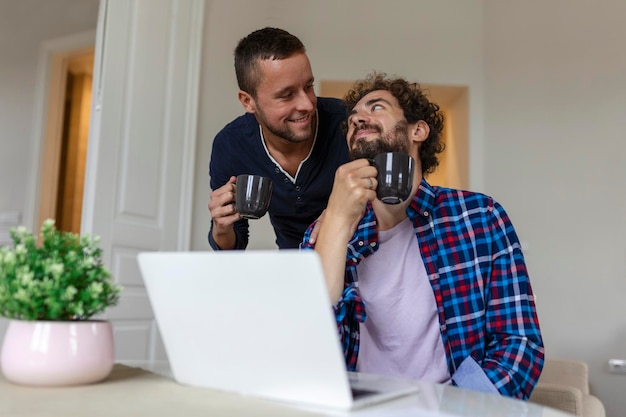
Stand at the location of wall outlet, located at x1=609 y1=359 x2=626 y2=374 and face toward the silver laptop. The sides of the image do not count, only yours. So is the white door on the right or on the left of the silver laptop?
right

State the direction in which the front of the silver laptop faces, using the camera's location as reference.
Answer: facing away from the viewer and to the right of the viewer

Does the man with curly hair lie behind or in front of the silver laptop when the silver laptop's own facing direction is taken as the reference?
in front

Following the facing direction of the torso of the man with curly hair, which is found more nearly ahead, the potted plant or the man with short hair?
the potted plant

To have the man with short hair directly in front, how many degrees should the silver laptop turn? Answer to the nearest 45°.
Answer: approximately 45° to its left

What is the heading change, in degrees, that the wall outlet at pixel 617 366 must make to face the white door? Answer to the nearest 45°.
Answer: approximately 45° to its right

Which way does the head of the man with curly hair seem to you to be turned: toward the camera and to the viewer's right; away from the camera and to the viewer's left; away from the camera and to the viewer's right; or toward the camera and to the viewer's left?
toward the camera and to the viewer's left

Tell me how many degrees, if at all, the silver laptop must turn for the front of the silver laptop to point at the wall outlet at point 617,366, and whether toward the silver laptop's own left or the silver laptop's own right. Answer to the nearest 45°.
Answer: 0° — it already faces it

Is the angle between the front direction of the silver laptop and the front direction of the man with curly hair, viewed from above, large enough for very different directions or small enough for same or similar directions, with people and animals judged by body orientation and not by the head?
very different directions

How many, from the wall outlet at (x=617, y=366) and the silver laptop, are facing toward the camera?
1

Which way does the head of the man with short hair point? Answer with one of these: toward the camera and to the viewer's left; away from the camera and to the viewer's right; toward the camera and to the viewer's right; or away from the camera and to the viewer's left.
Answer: toward the camera and to the viewer's right

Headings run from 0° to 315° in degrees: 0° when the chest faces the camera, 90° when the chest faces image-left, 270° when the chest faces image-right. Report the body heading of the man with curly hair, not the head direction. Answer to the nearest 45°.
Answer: approximately 45°

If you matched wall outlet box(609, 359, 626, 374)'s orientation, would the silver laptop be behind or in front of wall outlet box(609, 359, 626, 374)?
in front
